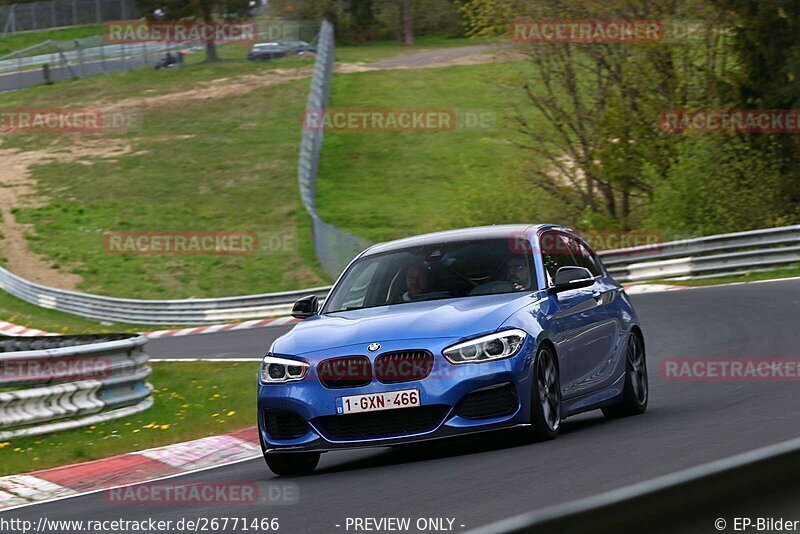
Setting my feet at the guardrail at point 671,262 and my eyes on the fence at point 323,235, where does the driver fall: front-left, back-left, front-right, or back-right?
back-left

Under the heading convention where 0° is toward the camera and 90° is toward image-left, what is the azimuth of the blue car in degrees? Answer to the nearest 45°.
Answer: approximately 45°

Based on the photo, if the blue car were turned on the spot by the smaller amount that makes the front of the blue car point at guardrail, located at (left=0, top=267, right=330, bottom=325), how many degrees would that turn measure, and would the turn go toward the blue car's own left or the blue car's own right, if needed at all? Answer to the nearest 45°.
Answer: approximately 135° to the blue car's own right

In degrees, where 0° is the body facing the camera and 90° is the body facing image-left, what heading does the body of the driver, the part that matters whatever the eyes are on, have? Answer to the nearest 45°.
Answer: approximately 45°

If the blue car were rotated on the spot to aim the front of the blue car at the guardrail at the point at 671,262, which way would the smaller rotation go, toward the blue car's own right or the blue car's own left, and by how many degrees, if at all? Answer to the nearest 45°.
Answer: approximately 135° to the blue car's own right

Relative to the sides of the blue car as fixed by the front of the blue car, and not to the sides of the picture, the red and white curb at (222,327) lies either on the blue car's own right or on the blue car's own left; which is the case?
on the blue car's own right

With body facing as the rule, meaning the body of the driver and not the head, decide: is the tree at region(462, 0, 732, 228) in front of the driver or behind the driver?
behind

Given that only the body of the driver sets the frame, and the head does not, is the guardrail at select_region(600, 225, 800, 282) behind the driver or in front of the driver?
behind
